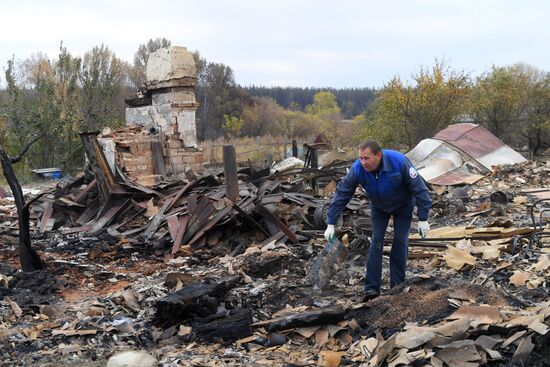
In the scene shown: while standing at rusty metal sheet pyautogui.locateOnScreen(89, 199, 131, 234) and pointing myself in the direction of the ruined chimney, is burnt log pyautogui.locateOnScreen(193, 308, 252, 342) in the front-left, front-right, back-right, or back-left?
back-right

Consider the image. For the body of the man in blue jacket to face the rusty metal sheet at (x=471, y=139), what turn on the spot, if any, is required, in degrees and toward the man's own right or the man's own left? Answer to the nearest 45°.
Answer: approximately 135° to the man's own right

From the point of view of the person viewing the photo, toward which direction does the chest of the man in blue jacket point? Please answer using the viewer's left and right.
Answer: facing the viewer and to the left of the viewer

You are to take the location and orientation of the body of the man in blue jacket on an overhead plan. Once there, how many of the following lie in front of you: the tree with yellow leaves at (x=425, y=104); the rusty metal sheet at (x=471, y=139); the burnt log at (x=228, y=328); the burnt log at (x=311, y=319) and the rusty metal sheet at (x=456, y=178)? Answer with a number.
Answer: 2

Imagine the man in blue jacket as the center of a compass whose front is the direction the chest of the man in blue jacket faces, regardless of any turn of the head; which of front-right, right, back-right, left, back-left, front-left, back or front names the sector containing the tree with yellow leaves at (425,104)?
back-right

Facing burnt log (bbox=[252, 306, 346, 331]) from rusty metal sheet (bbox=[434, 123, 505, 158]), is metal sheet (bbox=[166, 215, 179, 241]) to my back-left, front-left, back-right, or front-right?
front-right

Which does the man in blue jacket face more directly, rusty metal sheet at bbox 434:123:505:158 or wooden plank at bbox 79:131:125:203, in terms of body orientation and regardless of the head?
the wooden plank

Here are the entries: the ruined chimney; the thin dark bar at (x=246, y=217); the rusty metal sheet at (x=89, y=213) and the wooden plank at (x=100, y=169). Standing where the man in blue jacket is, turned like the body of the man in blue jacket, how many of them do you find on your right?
4

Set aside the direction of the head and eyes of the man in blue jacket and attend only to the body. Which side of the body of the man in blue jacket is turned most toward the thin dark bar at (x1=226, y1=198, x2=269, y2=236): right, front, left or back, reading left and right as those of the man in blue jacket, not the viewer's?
right

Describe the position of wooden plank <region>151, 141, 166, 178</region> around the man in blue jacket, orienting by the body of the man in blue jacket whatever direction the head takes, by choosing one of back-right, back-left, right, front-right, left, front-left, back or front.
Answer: right

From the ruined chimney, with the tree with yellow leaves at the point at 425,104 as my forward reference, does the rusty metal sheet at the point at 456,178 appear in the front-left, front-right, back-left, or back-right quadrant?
front-right

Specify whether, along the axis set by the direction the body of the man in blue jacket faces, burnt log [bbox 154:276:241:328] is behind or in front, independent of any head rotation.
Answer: in front

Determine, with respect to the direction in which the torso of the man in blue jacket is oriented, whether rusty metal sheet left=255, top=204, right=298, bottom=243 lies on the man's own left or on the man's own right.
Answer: on the man's own right

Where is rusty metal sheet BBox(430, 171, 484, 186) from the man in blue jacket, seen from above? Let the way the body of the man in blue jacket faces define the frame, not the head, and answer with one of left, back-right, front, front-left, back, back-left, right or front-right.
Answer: back-right

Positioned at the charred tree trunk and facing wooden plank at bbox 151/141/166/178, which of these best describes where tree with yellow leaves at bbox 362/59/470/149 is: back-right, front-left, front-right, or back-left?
front-right
